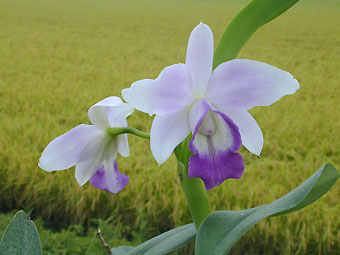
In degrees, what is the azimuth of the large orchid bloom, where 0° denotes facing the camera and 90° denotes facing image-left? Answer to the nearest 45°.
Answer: approximately 0°
